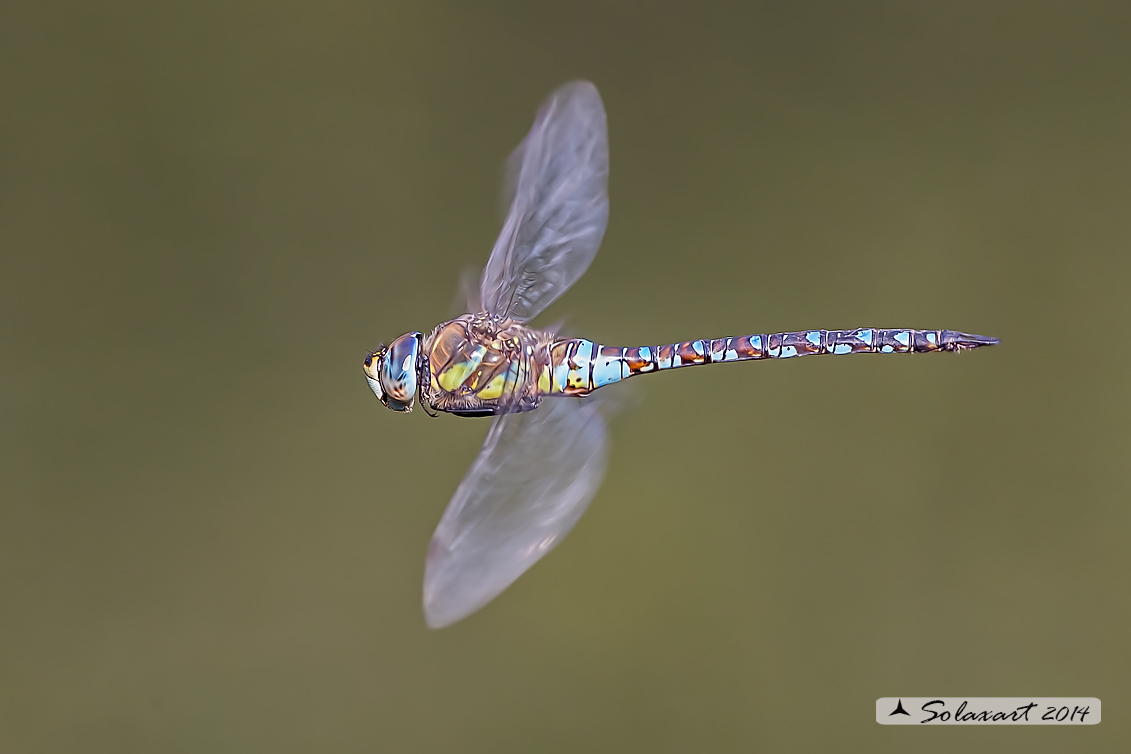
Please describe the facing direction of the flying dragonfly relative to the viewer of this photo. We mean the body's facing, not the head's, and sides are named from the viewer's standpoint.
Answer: facing to the left of the viewer
